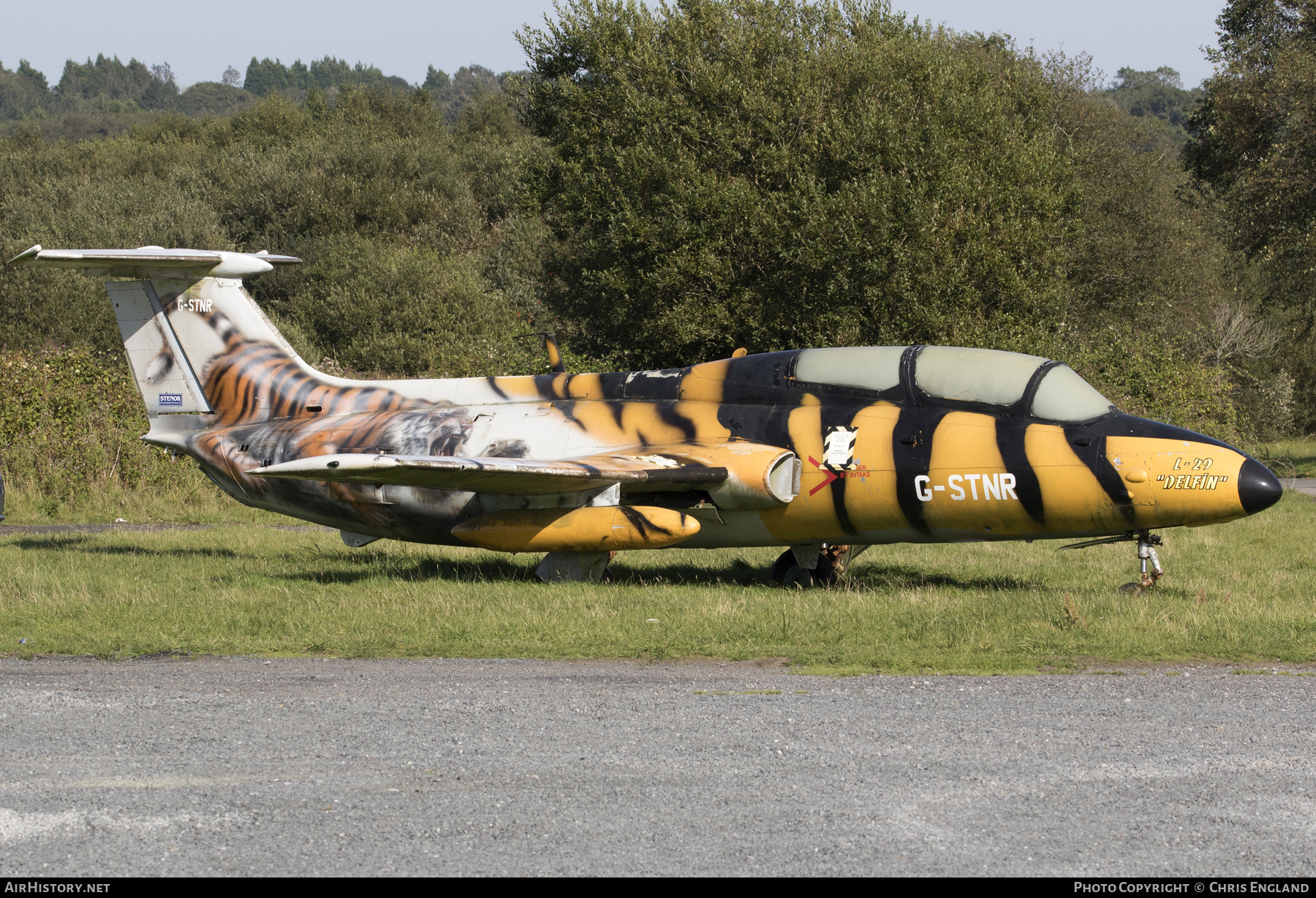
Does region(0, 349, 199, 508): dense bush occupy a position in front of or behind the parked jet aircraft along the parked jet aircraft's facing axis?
behind

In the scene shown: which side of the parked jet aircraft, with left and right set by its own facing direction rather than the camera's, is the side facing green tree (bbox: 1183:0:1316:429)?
left

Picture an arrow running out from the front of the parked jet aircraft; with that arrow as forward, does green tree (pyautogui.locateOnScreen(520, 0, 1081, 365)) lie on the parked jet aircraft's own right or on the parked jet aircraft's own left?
on the parked jet aircraft's own left

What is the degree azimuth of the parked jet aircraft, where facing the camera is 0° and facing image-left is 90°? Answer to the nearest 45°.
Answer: approximately 315°
